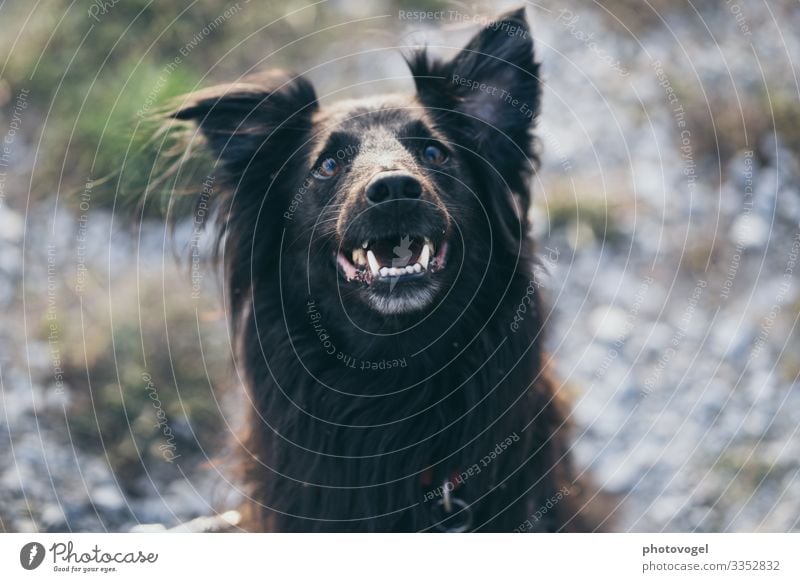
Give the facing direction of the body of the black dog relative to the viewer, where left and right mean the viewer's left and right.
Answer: facing the viewer
